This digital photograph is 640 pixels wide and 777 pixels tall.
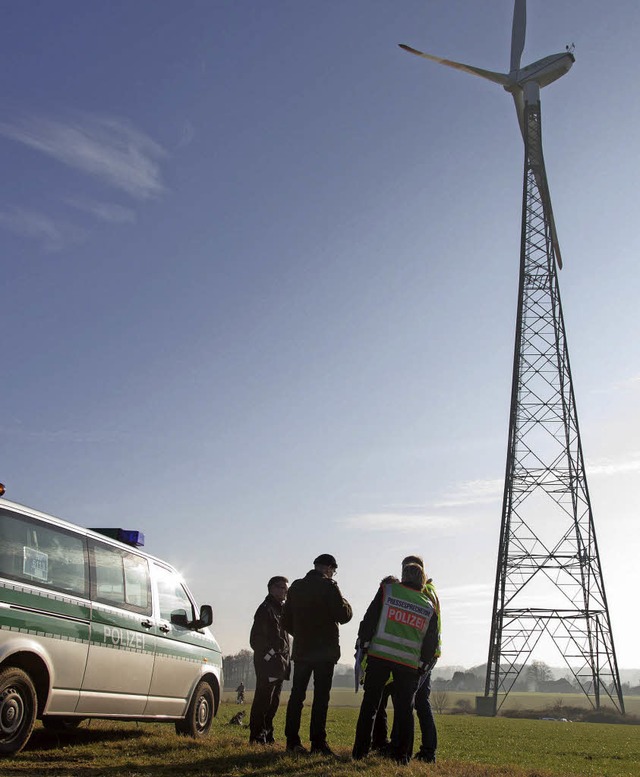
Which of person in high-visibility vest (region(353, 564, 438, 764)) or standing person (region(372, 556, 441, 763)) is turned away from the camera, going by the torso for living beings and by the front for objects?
the person in high-visibility vest

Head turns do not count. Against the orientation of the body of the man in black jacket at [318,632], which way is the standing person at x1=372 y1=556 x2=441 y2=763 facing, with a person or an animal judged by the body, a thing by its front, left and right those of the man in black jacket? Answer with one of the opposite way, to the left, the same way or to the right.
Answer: the opposite way

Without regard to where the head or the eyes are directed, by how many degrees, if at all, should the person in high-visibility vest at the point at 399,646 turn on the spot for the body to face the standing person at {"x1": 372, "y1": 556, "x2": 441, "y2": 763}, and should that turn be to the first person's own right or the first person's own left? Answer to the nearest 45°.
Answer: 0° — they already face them

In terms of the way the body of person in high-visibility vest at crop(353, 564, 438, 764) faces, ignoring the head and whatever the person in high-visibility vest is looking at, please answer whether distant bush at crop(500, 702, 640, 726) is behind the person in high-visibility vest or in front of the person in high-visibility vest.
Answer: in front

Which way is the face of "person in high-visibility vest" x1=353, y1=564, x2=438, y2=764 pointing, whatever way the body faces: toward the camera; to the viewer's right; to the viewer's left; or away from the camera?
away from the camera

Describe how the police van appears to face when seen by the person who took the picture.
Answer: facing away from the viewer and to the right of the viewer

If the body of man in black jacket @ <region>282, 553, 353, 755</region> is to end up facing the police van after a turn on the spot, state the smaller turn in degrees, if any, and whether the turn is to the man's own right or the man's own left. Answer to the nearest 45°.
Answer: approximately 135° to the man's own left

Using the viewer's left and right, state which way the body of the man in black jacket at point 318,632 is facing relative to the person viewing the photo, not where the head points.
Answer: facing away from the viewer and to the right of the viewer

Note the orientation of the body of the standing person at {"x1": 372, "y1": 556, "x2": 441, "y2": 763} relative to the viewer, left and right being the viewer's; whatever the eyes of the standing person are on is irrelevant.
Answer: facing the viewer and to the left of the viewer

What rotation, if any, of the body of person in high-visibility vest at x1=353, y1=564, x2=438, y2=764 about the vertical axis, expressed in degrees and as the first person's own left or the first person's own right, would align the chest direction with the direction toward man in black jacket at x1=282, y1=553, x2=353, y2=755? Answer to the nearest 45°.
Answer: approximately 45° to the first person's own left

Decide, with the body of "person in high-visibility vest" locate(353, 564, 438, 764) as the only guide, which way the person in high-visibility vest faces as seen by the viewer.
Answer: away from the camera

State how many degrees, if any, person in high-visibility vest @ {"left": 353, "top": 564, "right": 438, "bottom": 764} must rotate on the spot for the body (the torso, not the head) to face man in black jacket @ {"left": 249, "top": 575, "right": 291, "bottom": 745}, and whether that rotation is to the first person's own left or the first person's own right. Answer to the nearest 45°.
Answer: approximately 45° to the first person's own left

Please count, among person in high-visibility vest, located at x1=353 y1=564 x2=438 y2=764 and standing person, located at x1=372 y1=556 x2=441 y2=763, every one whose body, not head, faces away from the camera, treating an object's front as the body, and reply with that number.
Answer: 1

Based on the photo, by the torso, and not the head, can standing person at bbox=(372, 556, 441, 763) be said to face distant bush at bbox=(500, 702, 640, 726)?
no

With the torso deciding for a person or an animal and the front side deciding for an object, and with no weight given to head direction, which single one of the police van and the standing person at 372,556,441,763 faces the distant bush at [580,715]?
the police van

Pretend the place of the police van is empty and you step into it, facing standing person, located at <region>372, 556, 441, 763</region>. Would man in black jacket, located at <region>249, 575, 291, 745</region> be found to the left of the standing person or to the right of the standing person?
left

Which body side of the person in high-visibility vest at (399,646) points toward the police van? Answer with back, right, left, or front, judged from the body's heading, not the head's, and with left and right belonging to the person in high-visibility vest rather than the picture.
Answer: left

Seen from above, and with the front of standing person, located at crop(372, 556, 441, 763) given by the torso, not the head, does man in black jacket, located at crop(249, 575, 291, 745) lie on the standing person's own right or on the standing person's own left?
on the standing person's own right

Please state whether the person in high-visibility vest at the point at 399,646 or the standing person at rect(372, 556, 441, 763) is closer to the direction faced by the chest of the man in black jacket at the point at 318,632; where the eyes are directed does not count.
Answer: the standing person
